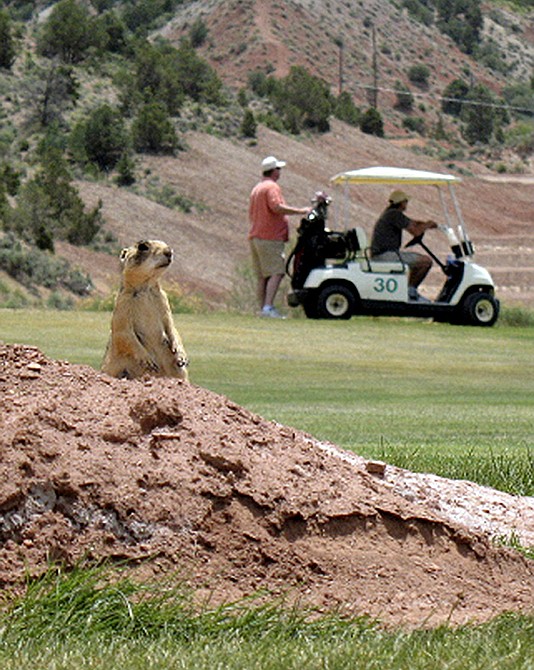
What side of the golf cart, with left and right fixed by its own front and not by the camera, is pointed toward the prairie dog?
right

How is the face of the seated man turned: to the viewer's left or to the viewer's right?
to the viewer's right

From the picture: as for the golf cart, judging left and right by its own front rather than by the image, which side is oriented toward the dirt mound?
right

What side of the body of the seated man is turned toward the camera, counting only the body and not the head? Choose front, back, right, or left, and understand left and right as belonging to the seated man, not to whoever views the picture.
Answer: right

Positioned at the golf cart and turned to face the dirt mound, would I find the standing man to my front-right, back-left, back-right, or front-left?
front-right

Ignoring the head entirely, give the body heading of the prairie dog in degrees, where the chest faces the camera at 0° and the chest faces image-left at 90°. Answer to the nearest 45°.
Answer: approximately 315°

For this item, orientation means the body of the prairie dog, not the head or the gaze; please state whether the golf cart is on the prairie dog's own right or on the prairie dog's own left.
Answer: on the prairie dog's own left

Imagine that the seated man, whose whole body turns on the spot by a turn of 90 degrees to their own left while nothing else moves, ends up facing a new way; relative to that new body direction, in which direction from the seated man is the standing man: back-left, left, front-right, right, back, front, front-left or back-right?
back-left

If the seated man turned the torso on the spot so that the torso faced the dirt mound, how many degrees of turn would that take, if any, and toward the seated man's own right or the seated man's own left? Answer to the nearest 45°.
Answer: approximately 90° to the seated man's own right

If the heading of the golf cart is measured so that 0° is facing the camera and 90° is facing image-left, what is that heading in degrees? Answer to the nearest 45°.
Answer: approximately 270°

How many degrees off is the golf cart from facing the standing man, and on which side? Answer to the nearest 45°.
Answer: approximately 135° to its right

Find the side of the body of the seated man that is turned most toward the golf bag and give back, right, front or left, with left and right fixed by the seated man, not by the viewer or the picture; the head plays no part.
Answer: back

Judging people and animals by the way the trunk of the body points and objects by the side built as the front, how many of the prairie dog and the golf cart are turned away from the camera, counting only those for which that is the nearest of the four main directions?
0

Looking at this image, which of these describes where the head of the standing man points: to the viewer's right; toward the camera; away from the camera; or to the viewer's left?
to the viewer's right

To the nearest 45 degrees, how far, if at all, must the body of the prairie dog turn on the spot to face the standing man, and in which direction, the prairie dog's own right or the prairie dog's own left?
approximately 135° to the prairie dog's own left

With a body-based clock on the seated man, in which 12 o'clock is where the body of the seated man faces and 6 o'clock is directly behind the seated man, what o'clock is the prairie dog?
The prairie dog is roughly at 3 o'clock from the seated man.
